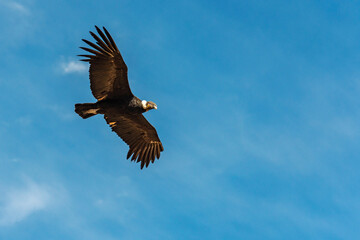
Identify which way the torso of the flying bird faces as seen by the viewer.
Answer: to the viewer's right
